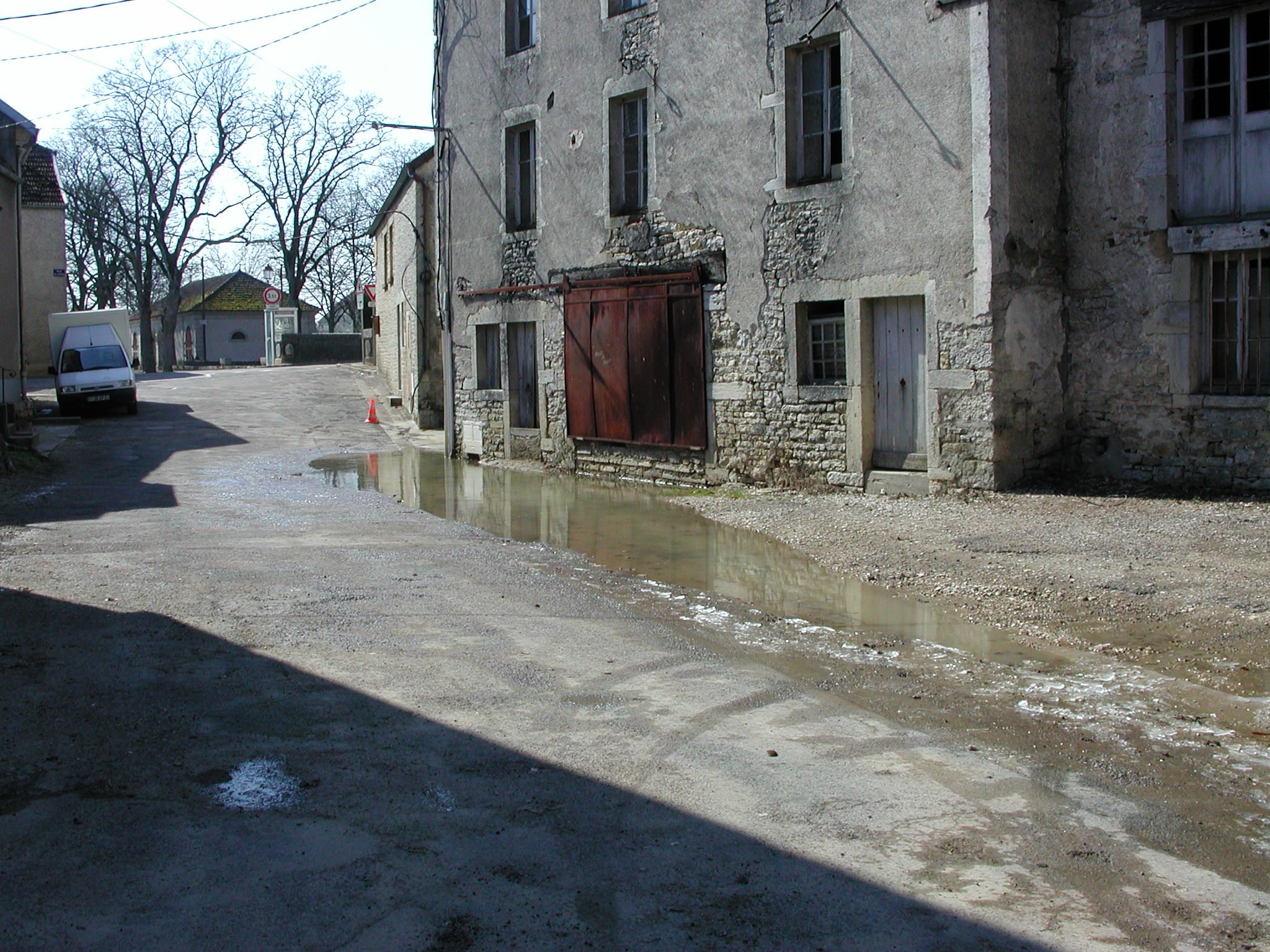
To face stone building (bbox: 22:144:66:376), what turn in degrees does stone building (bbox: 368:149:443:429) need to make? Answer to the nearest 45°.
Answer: approximately 45° to its right

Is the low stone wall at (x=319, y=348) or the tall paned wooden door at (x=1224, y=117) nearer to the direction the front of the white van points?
the tall paned wooden door

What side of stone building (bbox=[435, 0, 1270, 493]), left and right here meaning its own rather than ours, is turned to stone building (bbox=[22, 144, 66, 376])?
right

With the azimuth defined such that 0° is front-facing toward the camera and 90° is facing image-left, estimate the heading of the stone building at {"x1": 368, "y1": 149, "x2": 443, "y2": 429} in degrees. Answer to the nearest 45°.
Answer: approximately 90°

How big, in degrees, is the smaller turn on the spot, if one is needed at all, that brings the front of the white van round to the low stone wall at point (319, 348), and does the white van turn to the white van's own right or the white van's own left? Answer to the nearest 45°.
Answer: approximately 180°

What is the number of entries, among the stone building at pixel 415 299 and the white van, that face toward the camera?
1

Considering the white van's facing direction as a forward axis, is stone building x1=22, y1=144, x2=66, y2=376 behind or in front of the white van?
behind

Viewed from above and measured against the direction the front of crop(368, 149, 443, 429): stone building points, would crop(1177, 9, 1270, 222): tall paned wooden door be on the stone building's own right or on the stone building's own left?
on the stone building's own left

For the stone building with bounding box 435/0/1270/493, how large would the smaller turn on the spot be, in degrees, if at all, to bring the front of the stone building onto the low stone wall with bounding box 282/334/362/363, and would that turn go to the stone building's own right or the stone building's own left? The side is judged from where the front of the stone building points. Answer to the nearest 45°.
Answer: approximately 90° to the stone building's own right

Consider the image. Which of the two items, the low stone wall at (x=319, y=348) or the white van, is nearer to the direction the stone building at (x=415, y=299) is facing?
the white van
